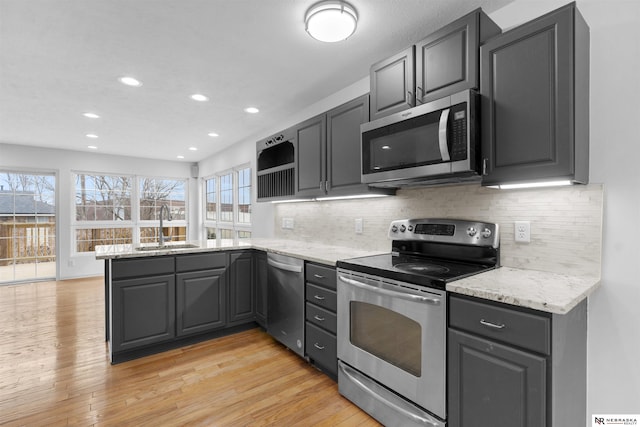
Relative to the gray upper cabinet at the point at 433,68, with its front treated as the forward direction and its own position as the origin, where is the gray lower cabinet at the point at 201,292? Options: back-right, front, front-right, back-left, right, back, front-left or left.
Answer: front-right

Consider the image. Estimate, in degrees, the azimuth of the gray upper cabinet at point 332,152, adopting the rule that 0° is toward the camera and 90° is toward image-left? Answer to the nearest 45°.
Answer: approximately 45°

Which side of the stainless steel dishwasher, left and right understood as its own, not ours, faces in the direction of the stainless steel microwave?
left

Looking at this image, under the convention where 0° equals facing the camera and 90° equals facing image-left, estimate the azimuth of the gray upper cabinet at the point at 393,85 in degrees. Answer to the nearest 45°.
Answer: approximately 45°

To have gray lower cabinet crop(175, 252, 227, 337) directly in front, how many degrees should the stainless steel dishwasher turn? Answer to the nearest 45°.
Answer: approximately 45° to its right

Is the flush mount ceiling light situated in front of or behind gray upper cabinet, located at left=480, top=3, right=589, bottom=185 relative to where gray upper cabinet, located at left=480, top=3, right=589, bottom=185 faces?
in front

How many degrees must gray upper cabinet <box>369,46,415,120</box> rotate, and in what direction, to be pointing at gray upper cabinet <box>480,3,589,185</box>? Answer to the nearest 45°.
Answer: approximately 90° to its left

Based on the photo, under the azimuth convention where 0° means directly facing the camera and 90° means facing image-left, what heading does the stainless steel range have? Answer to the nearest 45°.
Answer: approximately 45°

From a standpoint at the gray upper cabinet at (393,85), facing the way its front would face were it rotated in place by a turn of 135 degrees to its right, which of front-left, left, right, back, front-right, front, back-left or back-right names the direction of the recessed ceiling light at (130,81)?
left

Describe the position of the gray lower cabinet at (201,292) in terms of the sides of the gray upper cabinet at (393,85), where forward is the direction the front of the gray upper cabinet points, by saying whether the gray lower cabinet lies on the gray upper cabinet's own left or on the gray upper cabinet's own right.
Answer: on the gray upper cabinet's own right

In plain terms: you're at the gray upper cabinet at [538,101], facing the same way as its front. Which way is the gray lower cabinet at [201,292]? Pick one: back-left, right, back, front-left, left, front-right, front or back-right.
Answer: front-right
